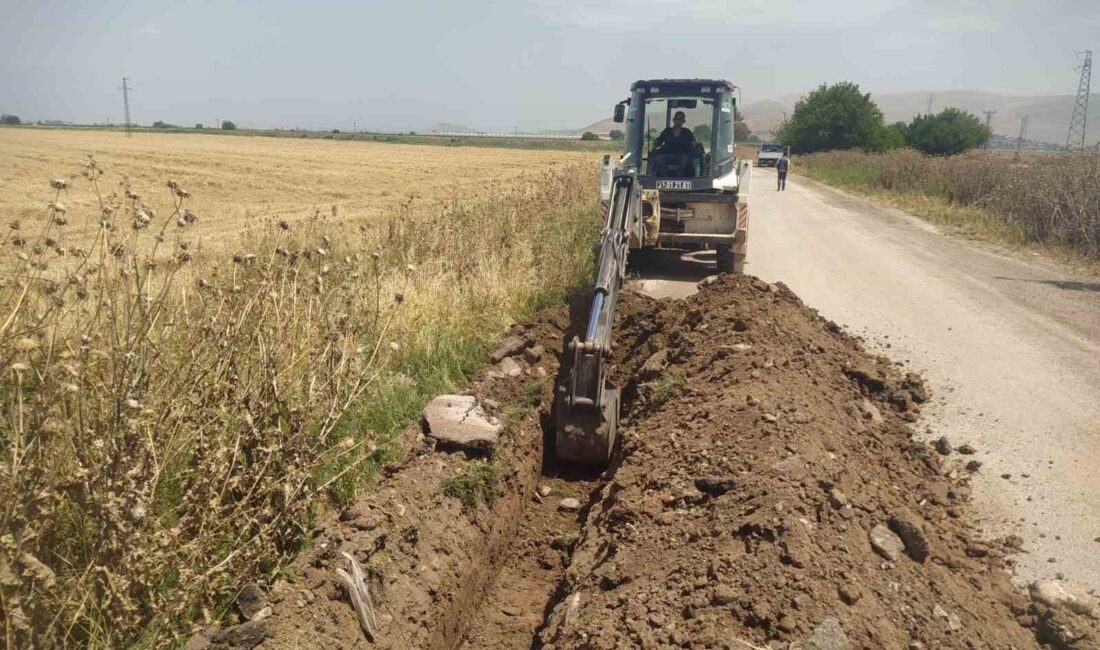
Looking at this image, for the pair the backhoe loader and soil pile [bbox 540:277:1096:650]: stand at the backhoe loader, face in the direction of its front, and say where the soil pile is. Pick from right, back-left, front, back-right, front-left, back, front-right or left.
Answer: back

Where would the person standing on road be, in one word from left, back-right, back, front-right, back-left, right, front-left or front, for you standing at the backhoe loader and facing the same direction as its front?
front

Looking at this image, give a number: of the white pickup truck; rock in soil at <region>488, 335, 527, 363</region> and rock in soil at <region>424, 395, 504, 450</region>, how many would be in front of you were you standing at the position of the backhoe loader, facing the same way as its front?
1

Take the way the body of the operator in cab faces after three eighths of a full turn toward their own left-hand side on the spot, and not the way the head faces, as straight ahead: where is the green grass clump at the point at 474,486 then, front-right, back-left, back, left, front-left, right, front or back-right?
back-right

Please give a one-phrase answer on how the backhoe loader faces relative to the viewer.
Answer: facing away from the viewer

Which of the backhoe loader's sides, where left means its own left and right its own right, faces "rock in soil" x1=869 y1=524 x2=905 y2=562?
back

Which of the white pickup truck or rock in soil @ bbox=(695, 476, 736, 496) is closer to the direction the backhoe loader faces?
the white pickup truck

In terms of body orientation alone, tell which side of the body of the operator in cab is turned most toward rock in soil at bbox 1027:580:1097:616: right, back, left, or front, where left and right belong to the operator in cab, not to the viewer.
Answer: front

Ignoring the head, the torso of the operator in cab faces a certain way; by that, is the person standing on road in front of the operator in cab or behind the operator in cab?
behind

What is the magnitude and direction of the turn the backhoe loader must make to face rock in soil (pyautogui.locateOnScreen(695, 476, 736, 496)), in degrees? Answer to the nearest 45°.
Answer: approximately 180°

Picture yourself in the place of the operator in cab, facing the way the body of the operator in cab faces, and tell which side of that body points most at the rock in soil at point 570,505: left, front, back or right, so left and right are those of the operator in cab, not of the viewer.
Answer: front

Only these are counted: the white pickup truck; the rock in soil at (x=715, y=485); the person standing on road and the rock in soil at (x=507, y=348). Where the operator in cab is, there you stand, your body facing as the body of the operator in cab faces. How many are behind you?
2

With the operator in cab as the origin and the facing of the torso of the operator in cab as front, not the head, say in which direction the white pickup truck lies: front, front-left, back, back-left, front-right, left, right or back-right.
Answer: back

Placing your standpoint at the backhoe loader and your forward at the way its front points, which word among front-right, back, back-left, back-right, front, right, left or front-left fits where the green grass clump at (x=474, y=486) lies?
back

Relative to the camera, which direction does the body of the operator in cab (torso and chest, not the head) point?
toward the camera
